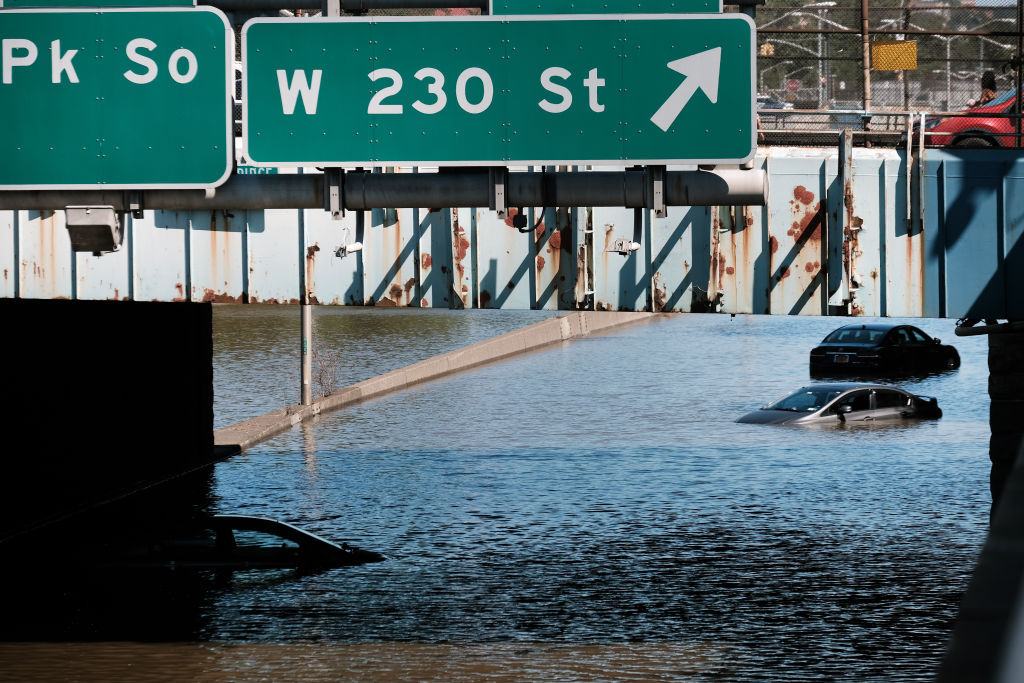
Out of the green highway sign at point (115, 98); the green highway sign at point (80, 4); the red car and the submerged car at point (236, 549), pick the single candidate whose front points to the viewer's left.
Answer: the red car

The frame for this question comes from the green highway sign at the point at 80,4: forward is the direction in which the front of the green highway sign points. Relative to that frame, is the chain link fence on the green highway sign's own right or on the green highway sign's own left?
on the green highway sign's own left

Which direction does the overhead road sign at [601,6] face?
toward the camera

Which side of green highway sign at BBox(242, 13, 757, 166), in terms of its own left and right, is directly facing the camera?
front

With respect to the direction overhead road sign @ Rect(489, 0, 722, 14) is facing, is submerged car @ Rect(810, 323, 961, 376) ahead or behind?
behind

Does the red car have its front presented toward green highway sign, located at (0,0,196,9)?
no

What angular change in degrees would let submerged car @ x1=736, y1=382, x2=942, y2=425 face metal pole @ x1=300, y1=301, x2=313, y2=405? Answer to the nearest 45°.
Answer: approximately 45° to its right

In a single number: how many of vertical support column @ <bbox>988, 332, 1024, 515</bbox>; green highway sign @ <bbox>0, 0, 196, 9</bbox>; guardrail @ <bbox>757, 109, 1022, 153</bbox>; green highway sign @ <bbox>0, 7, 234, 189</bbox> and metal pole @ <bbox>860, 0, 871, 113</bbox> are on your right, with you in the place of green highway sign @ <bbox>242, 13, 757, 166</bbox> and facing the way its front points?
2

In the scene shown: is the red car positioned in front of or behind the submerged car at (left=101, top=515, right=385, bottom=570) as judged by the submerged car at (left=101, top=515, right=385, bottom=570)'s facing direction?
in front

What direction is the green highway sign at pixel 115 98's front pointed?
toward the camera

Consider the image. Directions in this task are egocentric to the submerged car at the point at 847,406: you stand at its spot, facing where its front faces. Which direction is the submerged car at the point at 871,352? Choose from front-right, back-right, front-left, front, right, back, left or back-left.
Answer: back-right

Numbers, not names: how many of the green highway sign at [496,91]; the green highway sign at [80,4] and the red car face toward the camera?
2

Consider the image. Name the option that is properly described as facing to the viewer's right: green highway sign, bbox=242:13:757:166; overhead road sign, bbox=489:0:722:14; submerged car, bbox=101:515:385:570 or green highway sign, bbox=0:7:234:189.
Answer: the submerged car

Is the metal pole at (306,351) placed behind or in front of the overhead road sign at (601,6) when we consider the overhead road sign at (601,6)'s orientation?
behind
